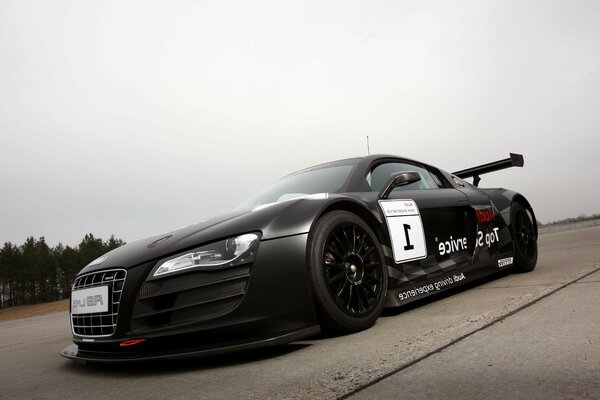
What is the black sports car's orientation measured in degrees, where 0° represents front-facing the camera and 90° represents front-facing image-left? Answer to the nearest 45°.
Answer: approximately 45°
